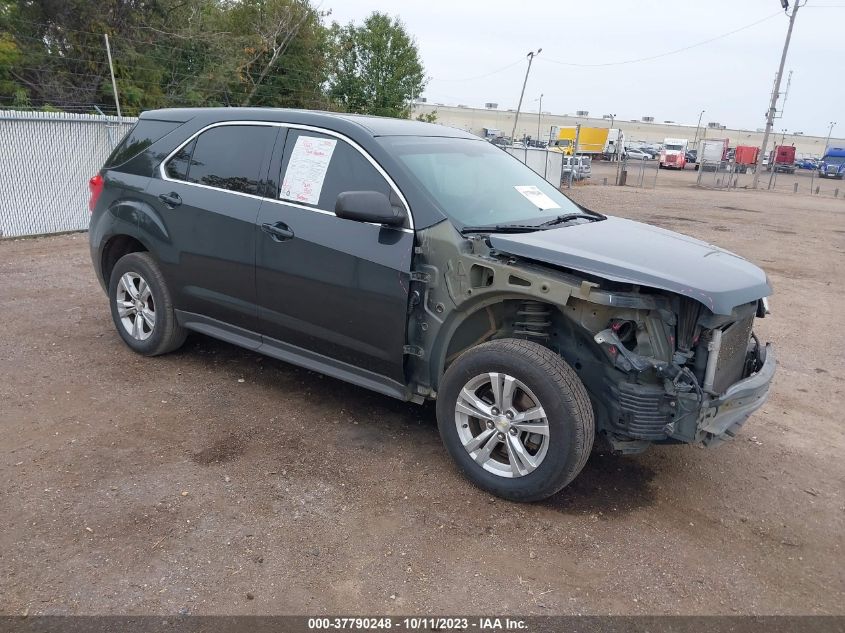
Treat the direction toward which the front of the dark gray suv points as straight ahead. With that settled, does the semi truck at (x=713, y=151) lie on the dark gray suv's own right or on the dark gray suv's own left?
on the dark gray suv's own left

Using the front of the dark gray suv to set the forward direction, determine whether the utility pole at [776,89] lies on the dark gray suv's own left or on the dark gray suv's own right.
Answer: on the dark gray suv's own left

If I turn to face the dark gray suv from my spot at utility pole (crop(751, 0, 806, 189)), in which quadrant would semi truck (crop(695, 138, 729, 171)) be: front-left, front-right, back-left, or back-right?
back-right

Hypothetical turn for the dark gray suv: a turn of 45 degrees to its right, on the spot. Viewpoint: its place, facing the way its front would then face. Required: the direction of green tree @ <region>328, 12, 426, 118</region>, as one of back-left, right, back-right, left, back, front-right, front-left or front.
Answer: back

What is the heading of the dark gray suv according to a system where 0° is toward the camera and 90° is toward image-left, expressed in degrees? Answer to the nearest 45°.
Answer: approximately 315°

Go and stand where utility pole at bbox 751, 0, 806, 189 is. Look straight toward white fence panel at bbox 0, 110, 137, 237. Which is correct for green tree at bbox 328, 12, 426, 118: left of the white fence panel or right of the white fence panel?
right

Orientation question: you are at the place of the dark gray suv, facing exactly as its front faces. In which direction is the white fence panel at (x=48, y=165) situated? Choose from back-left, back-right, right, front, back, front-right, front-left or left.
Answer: back

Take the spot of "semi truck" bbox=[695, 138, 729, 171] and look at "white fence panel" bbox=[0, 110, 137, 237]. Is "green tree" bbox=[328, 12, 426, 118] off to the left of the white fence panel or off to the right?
right

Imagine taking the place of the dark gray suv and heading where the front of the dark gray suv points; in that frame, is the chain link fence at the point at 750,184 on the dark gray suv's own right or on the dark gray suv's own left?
on the dark gray suv's own left

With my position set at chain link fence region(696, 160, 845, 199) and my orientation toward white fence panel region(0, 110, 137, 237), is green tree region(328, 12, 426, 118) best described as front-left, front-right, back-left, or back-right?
front-right
